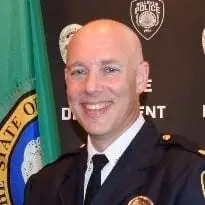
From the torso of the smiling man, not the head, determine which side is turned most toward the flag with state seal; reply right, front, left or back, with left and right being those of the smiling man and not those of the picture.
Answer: right
